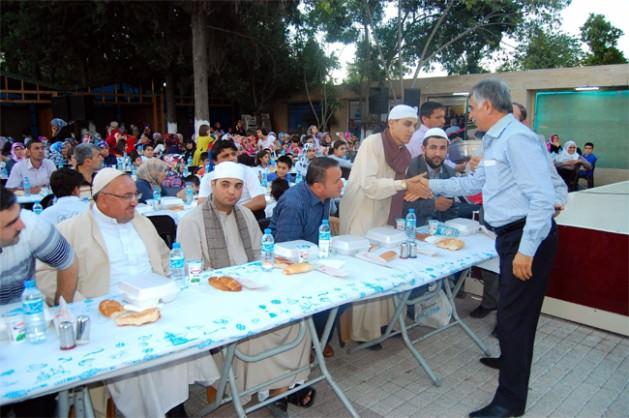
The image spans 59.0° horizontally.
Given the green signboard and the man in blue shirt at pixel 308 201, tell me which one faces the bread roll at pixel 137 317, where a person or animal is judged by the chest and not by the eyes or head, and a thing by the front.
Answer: the green signboard

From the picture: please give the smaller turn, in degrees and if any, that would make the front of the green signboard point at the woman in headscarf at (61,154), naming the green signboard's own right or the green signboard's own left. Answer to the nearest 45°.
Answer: approximately 45° to the green signboard's own right

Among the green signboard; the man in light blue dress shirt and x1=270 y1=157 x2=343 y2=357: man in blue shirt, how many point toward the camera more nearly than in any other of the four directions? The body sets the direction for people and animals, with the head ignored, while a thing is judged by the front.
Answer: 1

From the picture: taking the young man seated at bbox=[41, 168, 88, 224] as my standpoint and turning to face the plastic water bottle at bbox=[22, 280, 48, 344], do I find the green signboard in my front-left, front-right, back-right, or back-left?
back-left

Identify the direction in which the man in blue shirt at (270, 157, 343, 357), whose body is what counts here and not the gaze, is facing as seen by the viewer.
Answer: to the viewer's right

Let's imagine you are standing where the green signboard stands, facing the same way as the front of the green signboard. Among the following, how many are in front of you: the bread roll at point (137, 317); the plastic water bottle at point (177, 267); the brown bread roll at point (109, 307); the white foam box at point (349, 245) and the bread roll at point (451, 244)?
5

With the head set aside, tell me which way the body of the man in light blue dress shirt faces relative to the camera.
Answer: to the viewer's left

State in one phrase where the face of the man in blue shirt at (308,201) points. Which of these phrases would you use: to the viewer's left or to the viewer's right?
to the viewer's right

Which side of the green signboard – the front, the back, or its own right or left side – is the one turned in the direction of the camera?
front

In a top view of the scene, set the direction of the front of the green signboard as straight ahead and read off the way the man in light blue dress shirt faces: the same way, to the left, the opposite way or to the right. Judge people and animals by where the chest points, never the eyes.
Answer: to the right
